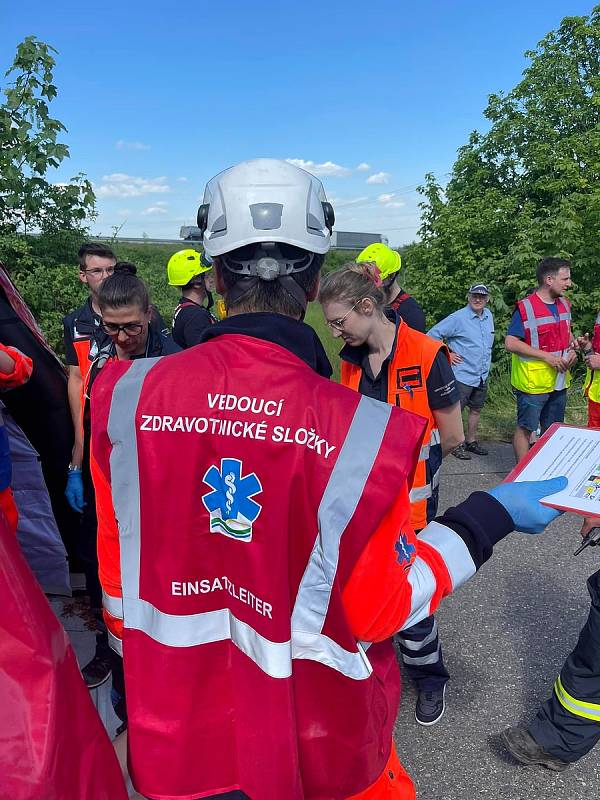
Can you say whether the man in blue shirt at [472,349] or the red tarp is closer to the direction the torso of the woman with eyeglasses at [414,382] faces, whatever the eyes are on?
the red tarp

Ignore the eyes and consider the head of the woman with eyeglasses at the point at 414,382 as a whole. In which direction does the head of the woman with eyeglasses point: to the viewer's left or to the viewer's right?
to the viewer's left

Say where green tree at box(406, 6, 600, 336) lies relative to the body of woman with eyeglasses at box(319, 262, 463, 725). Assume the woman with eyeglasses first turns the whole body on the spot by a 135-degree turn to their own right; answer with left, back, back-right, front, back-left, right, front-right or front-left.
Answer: front

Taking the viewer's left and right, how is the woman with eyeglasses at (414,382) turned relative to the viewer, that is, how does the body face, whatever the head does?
facing the viewer and to the left of the viewer

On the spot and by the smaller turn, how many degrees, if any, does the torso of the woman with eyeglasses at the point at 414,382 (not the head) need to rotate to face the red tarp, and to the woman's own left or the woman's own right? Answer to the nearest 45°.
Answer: approximately 45° to the woman's own left

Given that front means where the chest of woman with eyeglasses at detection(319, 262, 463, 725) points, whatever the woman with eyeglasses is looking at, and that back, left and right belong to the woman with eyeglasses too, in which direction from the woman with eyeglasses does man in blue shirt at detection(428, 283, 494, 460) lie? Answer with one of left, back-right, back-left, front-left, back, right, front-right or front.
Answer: back-right
